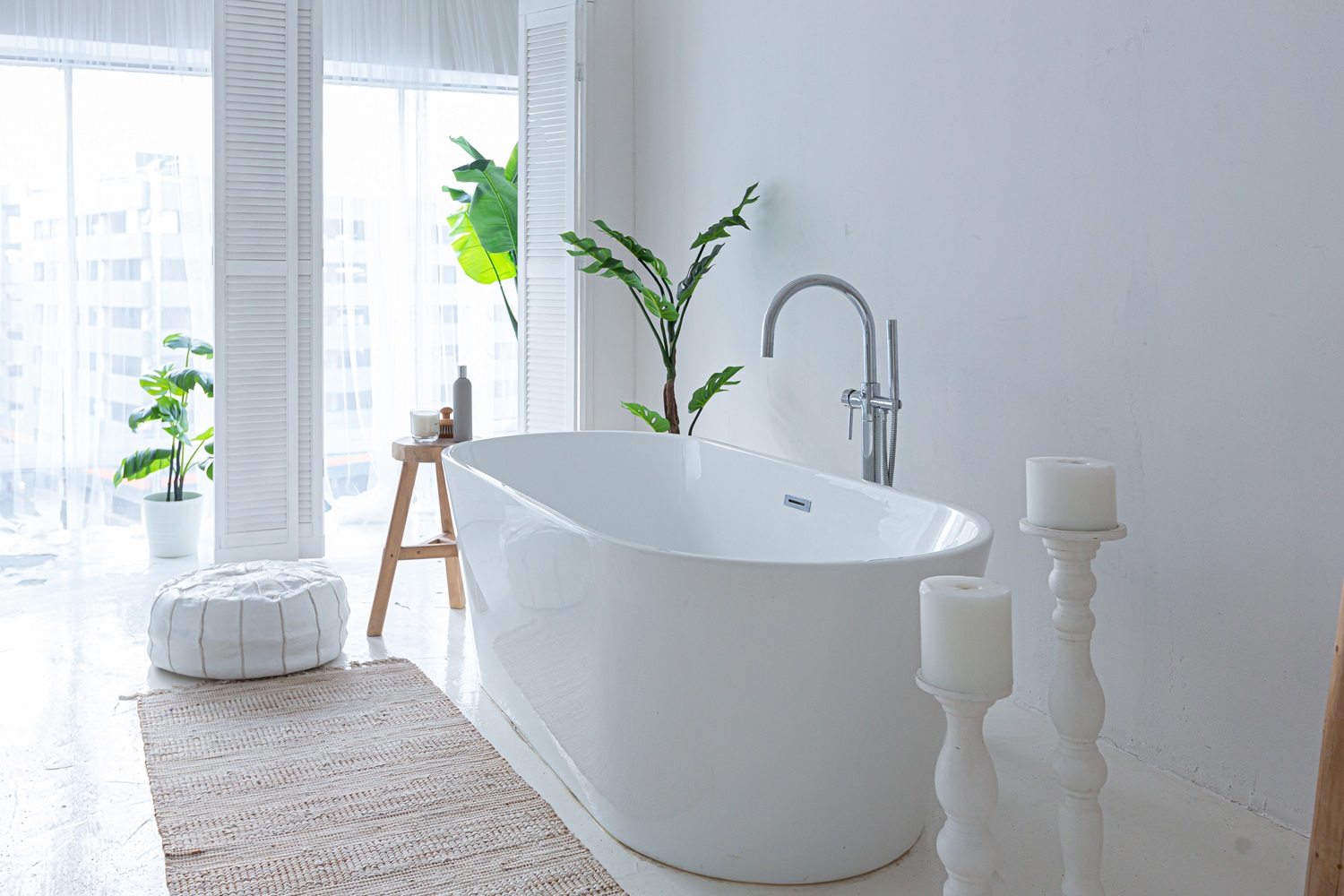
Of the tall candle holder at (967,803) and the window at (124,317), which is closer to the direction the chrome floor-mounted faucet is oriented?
the window

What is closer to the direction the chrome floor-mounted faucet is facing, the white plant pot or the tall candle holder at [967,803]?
the white plant pot

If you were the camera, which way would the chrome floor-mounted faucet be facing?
facing to the left of the viewer

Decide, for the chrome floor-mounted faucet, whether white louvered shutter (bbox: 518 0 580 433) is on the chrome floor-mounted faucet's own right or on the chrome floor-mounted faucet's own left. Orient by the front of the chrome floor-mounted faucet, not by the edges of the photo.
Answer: on the chrome floor-mounted faucet's own right

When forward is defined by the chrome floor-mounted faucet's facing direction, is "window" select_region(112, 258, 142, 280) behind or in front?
in front

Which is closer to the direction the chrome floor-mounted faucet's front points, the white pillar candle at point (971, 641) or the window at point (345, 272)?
the window

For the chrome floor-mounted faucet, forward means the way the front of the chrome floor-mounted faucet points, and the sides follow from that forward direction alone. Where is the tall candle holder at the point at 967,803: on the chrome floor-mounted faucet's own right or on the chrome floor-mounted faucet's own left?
on the chrome floor-mounted faucet's own left

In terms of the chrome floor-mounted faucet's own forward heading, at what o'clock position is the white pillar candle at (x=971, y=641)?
The white pillar candle is roughly at 9 o'clock from the chrome floor-mounted faucet.

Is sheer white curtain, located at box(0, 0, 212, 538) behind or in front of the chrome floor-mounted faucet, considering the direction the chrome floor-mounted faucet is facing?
in front

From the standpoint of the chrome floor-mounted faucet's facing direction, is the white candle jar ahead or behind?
ahead

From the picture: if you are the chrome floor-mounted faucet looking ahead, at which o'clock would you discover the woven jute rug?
The woven jute rug is roughly at 11 o'clock from the chrome floor-mounted faucet.
